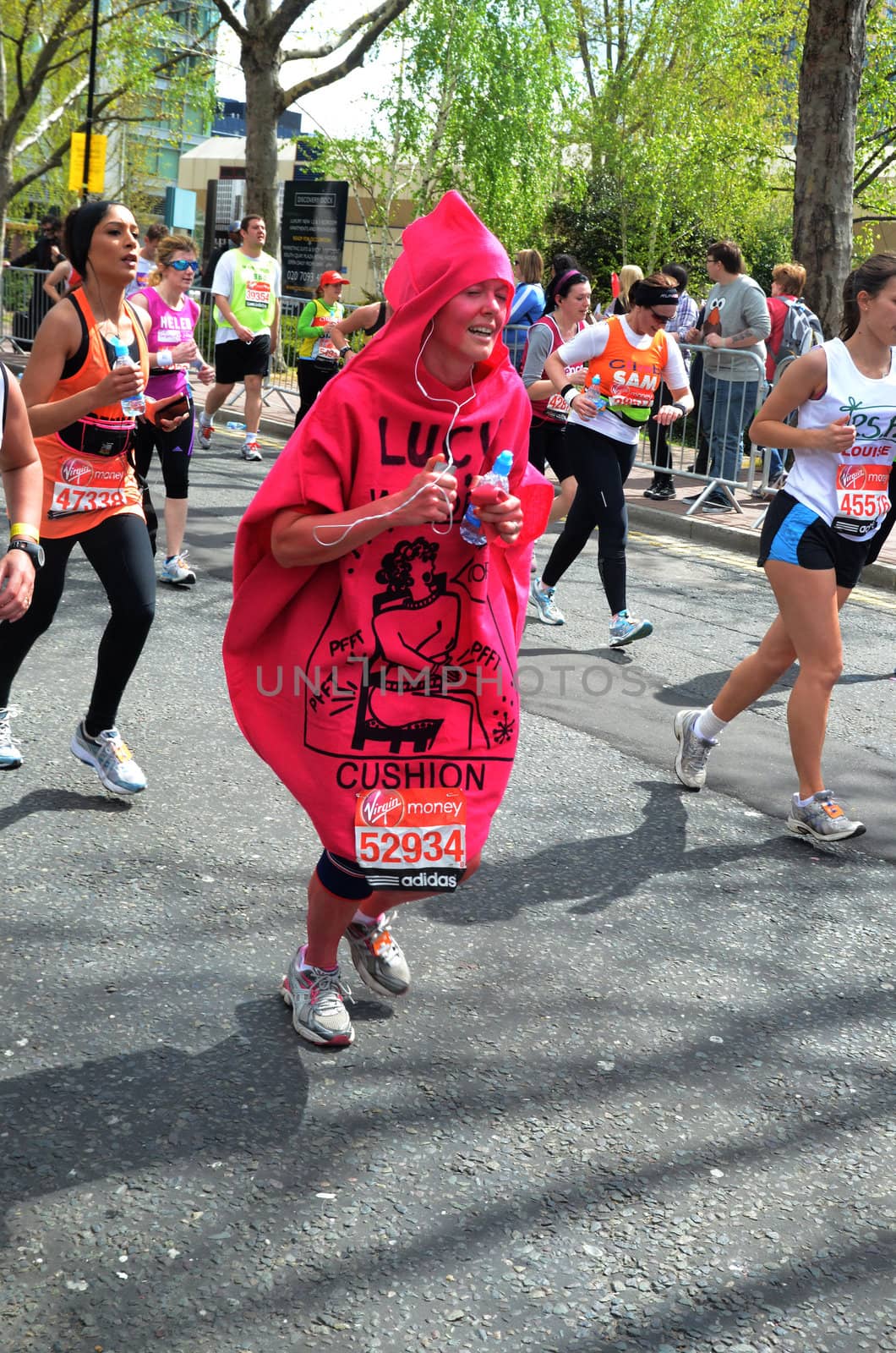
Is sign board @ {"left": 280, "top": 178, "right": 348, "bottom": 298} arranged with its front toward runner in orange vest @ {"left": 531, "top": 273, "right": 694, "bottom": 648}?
yes

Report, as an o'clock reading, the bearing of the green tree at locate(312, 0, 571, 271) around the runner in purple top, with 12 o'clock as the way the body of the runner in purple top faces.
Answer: The green tree is roughly at 8 o'clock from the runner in purple top.

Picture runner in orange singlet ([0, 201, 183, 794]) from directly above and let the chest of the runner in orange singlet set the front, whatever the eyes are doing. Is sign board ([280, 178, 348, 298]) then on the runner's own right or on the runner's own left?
on the runner's own left

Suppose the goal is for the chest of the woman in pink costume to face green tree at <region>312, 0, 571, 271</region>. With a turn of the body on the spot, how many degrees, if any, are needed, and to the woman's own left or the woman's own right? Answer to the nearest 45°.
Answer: approximately 135° to the woman's own left

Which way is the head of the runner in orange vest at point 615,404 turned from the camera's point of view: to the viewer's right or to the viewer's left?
to the viewer's right

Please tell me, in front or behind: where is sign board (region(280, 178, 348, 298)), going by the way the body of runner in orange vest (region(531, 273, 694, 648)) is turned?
behind

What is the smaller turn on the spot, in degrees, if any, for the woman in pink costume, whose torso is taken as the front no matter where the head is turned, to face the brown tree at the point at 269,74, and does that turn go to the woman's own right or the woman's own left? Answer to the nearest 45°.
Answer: approximately 135° to the woman's own left

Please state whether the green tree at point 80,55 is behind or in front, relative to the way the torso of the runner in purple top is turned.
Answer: behind

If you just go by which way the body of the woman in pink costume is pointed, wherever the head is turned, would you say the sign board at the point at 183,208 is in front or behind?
behind

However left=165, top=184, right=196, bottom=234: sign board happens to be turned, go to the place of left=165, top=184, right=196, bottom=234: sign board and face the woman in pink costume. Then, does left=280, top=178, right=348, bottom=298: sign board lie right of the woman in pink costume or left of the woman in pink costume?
left

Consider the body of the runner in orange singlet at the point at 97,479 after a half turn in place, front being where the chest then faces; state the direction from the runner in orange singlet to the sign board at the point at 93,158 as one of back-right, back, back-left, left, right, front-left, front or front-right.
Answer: front-right
